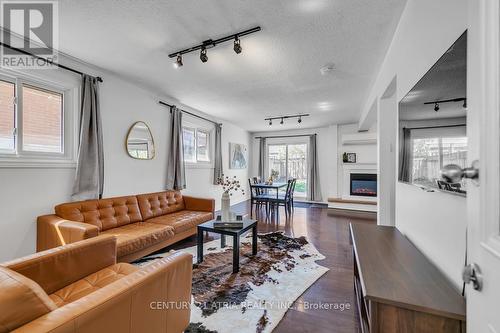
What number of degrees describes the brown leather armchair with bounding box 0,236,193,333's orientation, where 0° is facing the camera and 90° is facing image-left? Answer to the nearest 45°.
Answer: approximately 225°

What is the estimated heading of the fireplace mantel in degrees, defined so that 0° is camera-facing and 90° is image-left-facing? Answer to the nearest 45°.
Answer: approximately 0°

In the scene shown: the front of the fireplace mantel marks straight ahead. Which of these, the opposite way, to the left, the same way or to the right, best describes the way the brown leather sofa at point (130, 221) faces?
to the left

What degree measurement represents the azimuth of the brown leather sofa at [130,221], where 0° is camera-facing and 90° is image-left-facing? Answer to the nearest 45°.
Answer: approximately 315°

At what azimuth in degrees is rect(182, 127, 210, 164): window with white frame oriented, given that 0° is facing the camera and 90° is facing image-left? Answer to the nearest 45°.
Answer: approximately 315°

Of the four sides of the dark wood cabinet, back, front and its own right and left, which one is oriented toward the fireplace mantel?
right

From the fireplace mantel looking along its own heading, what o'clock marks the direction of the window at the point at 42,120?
The window is roughly at 1 o'clock from the fireplace mantel.
